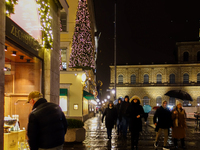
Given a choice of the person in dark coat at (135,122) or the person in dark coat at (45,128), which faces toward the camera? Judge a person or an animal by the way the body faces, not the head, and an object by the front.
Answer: the person in dark coat at (135,122)

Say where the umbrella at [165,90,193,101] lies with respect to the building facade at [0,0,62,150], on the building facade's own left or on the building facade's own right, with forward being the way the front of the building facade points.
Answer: on the building facade's own left

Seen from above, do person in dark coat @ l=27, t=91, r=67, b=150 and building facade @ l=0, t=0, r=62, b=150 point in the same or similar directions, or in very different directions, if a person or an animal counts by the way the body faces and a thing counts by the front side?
very different directions

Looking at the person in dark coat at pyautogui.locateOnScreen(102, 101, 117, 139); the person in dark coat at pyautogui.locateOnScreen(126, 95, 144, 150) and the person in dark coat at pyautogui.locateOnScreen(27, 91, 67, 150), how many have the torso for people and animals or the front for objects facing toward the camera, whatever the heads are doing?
2

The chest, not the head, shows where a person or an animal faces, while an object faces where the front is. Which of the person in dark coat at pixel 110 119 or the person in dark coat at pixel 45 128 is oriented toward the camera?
the person in dark coat at pixel 110 119

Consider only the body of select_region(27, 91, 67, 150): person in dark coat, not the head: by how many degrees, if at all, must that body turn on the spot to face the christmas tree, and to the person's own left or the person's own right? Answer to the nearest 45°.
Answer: approximately 45° to the person's own right

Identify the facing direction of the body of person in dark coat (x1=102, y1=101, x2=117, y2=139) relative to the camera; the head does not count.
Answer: toward the camera

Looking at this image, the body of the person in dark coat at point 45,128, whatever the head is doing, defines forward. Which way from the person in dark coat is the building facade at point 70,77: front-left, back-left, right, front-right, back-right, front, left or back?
front-right
